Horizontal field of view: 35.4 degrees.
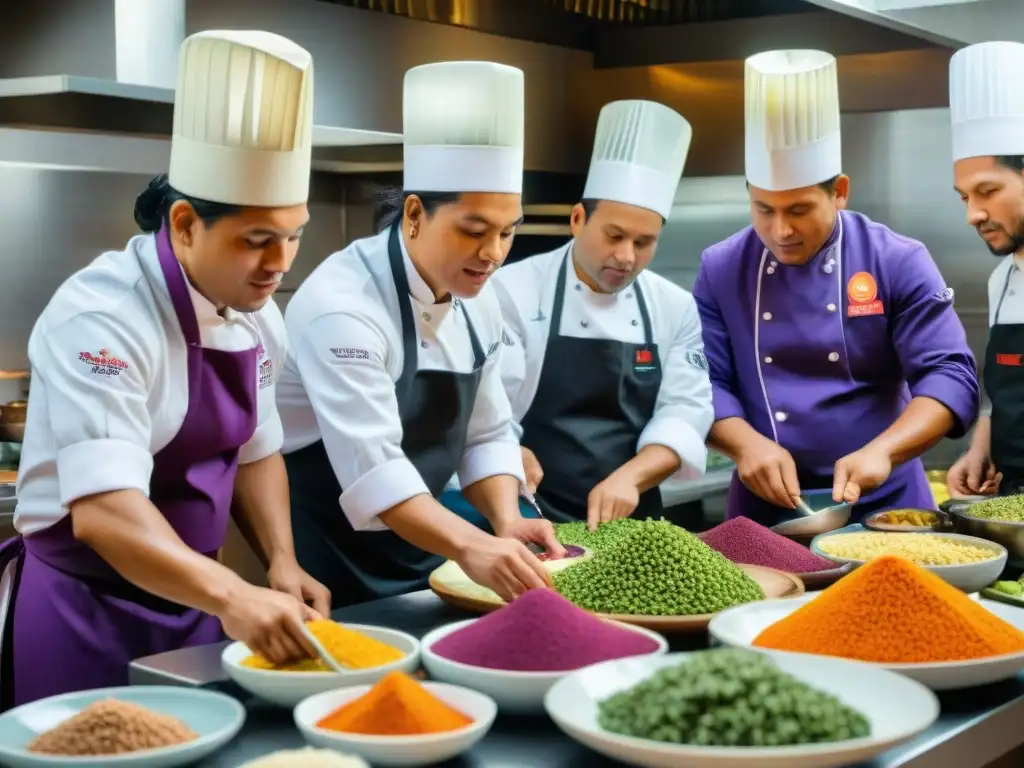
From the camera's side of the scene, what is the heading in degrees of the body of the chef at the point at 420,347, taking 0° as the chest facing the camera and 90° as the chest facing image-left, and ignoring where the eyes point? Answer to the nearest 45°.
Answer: approximately 315°

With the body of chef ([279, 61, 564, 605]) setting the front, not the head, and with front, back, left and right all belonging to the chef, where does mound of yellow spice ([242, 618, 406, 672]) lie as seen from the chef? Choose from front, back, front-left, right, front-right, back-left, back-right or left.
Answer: front-right

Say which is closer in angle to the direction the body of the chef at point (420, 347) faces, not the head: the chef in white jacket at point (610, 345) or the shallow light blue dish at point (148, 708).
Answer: the shallow light blue dish

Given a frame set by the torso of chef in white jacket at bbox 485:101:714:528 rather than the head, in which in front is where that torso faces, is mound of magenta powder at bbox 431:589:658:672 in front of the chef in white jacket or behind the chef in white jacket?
in front

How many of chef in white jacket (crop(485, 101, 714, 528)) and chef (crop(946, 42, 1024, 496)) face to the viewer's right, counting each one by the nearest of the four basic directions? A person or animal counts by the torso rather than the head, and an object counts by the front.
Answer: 0

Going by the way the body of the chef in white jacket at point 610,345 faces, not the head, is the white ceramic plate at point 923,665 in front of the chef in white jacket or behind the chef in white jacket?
in front

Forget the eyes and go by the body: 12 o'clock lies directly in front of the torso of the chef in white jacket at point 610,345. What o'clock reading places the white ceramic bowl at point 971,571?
The white ceramic bowl is roughly at 11 o'clock from the chef in white jacket.

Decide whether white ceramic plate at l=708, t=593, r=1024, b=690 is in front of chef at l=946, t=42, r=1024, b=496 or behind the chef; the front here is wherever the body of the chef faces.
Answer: in front

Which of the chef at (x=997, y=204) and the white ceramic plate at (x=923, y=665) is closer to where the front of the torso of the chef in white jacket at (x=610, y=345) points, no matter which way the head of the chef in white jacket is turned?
the white ceramic plate

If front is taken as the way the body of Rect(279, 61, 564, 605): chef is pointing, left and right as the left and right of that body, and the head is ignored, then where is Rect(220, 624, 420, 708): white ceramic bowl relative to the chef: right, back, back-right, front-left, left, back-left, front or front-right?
front-right

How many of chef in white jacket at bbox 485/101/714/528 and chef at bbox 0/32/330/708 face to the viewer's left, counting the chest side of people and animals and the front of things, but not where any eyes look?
0
